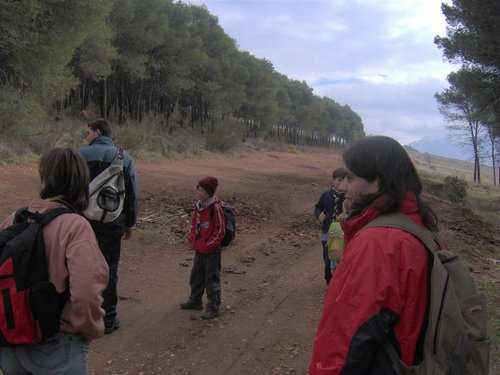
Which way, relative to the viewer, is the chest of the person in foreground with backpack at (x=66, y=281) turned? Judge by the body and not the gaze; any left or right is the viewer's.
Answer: facing away from the viewer and to the right of the viewer

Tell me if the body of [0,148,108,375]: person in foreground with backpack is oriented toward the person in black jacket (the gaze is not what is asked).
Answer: yes

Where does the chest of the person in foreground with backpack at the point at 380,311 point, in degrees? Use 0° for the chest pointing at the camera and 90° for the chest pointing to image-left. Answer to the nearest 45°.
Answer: approximately 90°

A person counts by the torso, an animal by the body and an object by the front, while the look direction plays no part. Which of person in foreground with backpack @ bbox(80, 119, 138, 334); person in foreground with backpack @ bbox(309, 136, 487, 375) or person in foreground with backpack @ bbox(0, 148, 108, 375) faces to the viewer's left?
person in foreground with backpack @ bbox(309, 136, 487, 375)

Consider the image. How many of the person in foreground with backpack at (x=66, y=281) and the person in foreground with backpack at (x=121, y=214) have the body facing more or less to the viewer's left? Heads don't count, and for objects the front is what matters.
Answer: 0

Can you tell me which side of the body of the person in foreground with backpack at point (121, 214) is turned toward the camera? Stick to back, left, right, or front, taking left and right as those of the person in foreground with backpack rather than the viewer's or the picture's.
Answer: back

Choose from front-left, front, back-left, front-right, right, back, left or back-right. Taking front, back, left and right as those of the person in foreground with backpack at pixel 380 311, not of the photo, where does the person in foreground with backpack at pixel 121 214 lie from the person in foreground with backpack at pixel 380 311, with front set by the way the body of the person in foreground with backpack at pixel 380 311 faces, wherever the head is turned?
front-right

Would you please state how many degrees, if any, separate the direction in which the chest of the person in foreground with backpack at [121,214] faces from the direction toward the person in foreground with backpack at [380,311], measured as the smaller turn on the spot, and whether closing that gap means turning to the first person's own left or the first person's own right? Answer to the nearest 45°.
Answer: approximately 180°

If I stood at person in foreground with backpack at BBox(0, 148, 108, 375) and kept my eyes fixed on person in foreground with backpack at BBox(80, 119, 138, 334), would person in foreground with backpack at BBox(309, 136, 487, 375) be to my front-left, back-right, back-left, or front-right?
back-right

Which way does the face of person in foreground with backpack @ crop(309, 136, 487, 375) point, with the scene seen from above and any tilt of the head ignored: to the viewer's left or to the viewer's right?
to the viewer's left

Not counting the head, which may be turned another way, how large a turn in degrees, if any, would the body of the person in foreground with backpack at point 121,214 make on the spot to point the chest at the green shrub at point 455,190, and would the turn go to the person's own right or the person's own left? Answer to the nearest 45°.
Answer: approximately 45° to the person's own right
